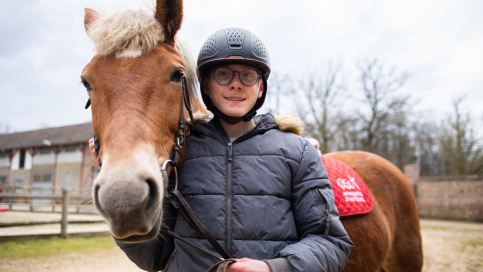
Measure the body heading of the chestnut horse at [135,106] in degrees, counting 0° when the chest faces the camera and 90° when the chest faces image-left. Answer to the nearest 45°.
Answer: approximately 45°

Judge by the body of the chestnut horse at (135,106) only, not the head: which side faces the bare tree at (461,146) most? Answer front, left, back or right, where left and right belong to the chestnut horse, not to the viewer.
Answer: back
